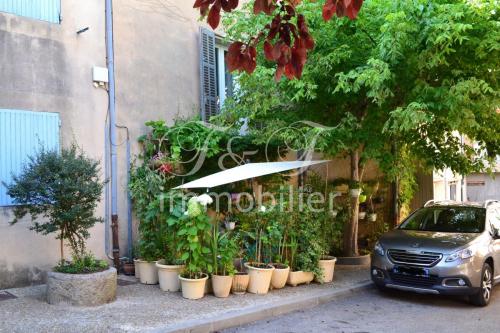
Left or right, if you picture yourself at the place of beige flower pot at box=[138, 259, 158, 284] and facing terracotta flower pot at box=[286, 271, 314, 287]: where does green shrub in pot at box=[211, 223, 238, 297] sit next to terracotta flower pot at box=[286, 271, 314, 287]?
right

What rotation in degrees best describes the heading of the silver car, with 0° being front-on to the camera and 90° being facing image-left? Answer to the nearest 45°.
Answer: approximately 45°

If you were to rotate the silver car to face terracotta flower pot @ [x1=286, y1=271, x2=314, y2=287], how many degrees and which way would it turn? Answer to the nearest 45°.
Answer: approximately 45° to its right

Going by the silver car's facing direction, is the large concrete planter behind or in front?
in front

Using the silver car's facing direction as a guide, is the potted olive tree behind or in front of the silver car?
in front

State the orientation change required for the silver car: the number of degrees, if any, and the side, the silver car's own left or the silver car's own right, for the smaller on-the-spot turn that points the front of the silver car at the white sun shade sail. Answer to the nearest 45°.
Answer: approximately 45° to the silver car's own right

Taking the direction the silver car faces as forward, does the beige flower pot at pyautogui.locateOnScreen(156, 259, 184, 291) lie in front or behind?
in front

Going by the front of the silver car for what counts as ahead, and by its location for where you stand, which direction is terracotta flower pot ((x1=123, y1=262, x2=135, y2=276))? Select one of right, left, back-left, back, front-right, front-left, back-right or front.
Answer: front-right
